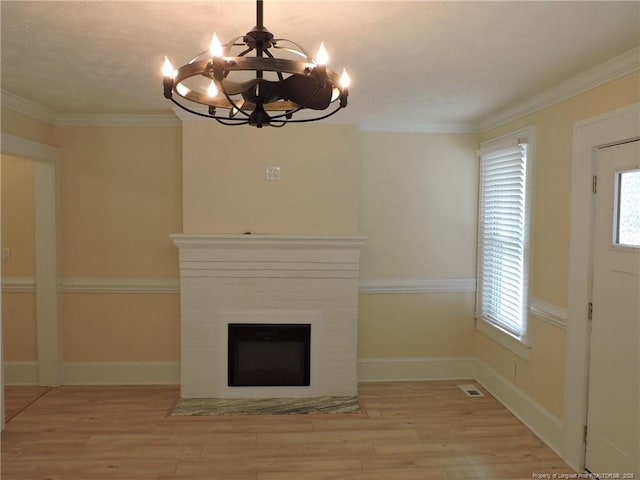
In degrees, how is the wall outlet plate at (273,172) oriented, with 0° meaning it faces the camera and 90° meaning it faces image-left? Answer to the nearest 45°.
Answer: approximately 0°

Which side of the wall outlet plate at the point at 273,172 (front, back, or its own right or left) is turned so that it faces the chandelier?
front

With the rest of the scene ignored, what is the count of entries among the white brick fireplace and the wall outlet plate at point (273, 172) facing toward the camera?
2

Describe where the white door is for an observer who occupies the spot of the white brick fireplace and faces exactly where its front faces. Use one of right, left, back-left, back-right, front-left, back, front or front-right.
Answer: front-left

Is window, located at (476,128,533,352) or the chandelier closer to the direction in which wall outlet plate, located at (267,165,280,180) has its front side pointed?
the chandelier

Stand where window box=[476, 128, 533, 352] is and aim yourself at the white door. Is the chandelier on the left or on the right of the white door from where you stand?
right

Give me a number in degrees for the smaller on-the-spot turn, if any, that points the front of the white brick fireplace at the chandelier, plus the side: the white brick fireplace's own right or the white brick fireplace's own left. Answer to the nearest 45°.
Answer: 0° — it already faces it

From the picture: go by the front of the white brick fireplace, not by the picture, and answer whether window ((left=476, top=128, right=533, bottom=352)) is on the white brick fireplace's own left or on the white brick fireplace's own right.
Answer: on the white brick fireplace's own left

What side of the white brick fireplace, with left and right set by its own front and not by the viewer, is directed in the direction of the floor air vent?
left
